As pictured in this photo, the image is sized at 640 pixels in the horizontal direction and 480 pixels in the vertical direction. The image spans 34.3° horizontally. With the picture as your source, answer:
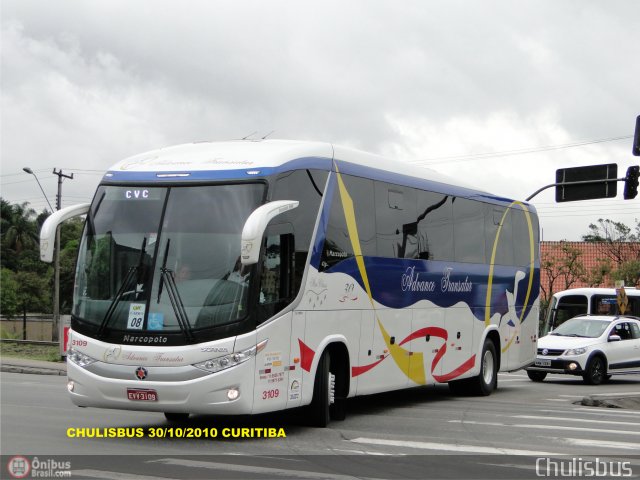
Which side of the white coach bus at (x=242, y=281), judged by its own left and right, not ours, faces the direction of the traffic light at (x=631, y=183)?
back

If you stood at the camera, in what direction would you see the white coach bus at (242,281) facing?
facing the viewer and to the left of the viewer
